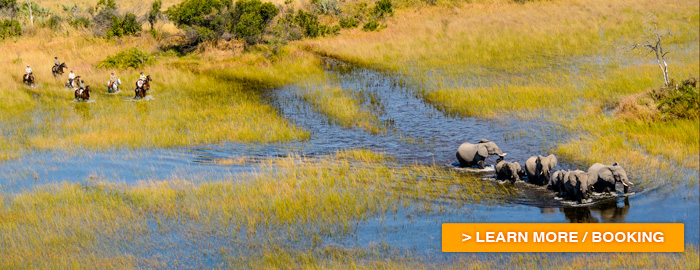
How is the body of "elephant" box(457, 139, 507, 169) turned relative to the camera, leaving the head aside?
to the viewer's right

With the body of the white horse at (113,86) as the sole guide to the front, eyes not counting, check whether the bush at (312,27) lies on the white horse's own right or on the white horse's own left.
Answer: on the white horse's own left

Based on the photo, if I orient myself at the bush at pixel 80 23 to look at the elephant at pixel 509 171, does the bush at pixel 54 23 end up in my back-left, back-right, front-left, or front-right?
back-right

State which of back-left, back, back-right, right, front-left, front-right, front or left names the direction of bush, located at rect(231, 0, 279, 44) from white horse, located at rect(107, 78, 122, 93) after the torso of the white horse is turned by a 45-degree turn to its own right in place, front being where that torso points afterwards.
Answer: back-left

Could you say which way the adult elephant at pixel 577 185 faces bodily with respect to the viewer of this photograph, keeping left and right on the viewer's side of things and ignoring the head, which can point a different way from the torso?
facing the viewer and to the right of the viewer

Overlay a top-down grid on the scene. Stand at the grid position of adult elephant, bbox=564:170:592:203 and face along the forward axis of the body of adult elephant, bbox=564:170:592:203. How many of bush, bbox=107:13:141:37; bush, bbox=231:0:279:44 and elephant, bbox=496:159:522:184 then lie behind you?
3

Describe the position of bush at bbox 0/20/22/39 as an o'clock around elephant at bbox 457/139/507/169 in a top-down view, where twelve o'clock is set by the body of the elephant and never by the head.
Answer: The bush is roughly at 7 o'clock from the elephant.

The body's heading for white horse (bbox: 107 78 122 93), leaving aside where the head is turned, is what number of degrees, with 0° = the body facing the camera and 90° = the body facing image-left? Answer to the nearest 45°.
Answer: approximately 315°
